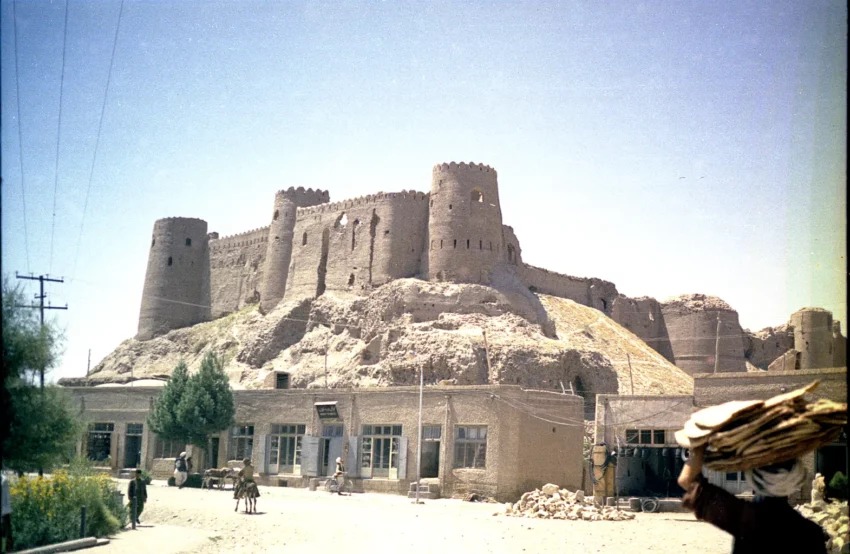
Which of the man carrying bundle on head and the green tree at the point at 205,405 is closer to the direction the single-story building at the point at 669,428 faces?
the man carrying bundle on head

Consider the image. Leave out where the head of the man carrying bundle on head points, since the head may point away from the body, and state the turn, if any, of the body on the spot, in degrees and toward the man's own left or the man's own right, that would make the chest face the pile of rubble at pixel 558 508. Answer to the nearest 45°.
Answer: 0° — they already face it

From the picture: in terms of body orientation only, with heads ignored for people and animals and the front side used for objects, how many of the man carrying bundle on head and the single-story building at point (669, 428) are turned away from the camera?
1

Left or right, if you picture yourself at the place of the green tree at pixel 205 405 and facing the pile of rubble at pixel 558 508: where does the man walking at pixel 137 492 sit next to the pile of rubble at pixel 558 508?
right

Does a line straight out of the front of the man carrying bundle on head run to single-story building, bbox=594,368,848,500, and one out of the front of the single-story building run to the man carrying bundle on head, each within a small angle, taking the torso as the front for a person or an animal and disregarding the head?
yes

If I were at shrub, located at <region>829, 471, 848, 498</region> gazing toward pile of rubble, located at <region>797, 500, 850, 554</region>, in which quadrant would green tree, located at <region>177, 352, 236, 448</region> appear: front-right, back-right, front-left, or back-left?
back-right

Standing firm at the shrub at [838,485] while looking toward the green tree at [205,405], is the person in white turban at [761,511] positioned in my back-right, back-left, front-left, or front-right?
back-left

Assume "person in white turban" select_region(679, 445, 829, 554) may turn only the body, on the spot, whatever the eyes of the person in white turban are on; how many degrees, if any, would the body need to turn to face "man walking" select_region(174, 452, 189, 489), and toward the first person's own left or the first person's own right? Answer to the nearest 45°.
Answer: approximately 45° to the first person's own left

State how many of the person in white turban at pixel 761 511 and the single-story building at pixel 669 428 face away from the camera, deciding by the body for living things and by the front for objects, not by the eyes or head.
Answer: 1

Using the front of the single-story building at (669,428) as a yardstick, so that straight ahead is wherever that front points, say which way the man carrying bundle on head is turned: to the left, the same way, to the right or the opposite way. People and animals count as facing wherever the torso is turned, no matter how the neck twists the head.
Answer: the opposite way

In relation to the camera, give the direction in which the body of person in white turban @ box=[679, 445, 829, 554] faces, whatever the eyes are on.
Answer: away from the camera

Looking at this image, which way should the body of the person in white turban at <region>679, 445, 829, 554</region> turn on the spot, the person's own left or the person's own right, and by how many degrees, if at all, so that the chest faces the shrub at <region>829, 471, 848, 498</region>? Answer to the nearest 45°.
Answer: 0° — they already face it
